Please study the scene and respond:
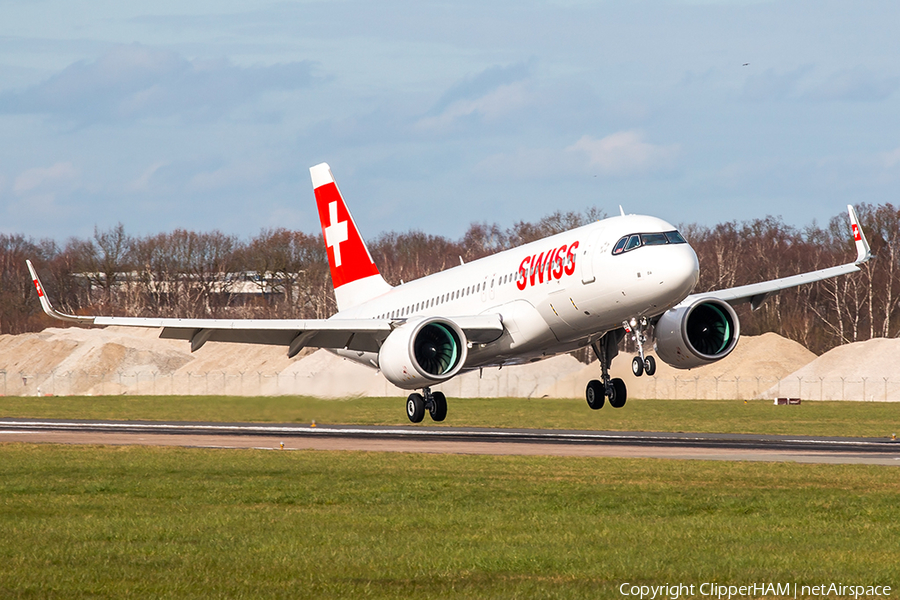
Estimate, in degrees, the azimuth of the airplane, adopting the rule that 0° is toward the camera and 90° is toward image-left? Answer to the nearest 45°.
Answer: approximately 315°
